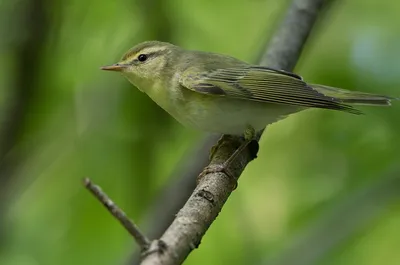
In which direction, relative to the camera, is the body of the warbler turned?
to the viewer's left
